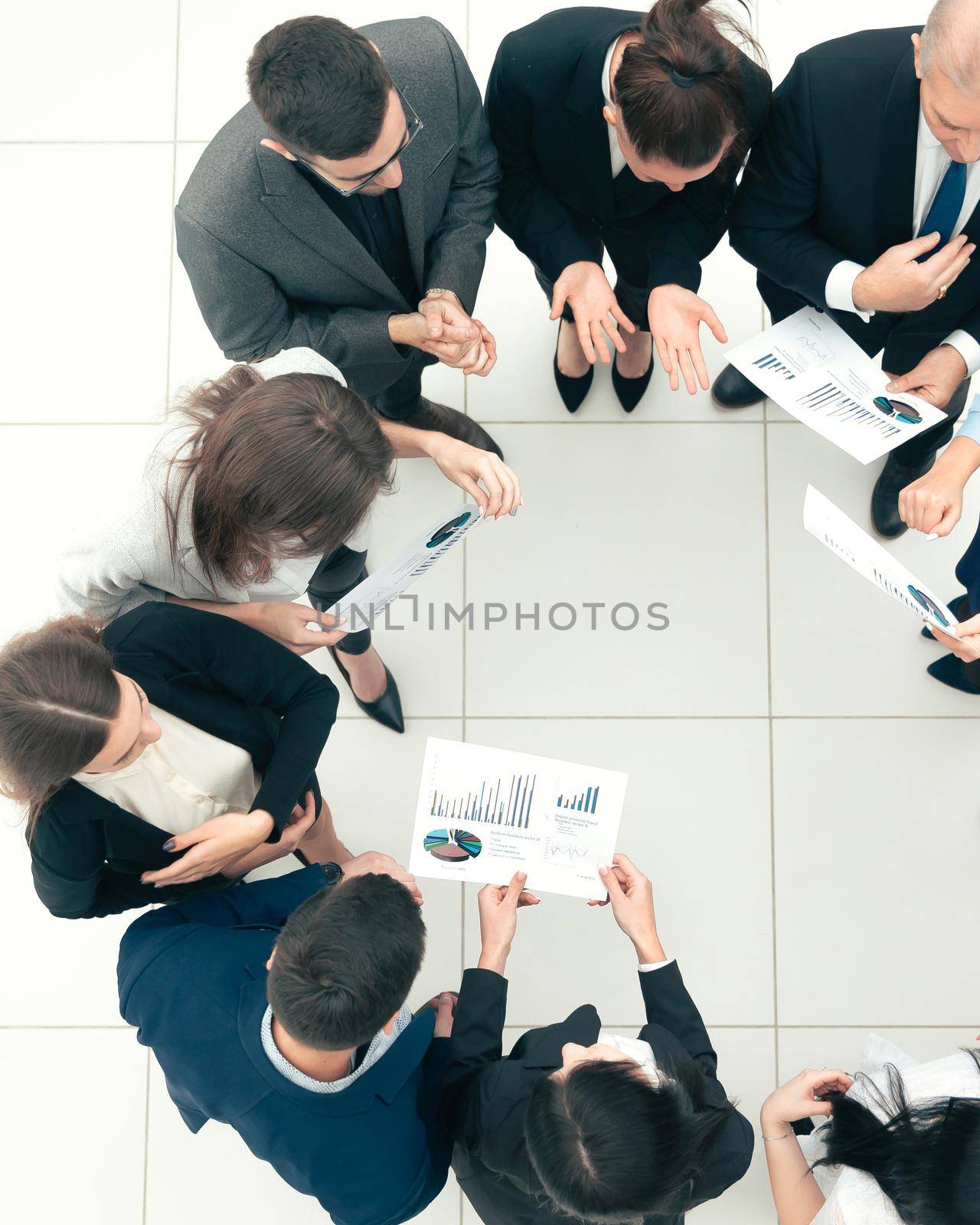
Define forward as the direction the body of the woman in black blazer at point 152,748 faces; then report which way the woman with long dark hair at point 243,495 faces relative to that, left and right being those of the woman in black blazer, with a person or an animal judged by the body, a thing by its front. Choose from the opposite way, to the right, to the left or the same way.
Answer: the same way

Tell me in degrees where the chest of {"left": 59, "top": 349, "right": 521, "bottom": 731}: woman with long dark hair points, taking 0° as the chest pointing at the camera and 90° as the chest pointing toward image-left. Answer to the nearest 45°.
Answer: approximately 315°

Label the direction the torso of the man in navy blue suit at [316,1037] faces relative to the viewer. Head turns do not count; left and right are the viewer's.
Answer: facing away from the viewer and to the right of the viewer

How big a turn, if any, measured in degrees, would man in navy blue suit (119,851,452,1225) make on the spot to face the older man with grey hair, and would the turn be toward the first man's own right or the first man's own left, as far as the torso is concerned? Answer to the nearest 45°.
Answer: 0° — they already face them

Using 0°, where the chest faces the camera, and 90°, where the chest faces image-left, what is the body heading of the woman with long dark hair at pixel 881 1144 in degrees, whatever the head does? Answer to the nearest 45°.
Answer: approximately 180°

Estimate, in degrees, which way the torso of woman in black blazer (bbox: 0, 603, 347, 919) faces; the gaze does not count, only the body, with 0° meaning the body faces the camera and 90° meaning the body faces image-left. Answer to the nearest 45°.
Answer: approximately 315°

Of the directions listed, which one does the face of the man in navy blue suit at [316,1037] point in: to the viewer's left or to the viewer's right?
to the viewer's right

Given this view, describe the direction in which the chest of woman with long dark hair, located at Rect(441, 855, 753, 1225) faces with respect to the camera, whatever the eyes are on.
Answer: away from the camera

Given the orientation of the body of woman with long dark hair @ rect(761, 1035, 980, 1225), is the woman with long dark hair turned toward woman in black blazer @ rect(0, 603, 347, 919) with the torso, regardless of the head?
no

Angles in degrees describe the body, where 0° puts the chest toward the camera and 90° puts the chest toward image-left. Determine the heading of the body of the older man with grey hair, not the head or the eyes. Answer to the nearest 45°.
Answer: approximately 0°

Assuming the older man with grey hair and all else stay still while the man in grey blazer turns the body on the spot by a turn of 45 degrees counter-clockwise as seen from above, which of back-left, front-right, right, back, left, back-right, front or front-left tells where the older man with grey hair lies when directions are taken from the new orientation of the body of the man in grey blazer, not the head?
front

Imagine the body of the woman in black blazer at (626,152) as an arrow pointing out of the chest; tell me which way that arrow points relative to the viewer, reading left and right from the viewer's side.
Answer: facing the viewer
